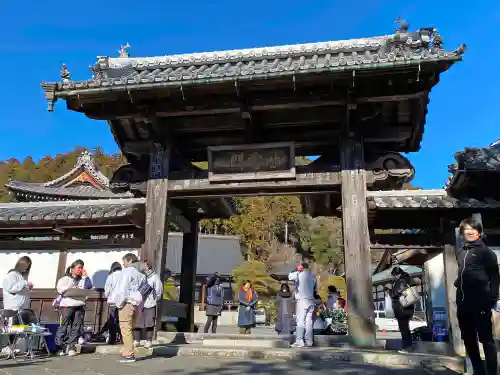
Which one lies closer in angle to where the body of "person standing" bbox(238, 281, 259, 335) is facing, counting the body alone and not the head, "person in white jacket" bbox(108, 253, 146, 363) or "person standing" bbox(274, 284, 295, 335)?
the person in white jacket

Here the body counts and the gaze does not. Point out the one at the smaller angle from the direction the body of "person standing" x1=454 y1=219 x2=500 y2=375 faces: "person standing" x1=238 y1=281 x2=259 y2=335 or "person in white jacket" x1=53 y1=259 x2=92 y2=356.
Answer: the person in white jacket

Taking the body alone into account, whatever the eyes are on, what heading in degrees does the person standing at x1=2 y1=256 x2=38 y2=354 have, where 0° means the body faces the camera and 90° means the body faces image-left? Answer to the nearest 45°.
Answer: approximately 270°

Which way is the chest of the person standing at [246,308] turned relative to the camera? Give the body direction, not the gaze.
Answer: toward the camera

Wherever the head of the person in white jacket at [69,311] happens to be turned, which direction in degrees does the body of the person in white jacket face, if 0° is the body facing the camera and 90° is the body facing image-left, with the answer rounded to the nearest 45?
approximately 315°

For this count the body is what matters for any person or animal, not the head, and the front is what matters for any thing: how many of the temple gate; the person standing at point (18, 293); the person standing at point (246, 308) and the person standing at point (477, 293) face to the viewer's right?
1

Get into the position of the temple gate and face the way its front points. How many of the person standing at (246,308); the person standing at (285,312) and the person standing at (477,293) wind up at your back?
2

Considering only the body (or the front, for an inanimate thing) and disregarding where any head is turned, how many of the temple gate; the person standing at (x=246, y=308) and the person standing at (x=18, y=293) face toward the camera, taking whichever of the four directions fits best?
2

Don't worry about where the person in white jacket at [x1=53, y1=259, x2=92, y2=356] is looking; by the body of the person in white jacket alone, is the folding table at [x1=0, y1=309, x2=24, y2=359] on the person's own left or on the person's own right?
on the person's own right

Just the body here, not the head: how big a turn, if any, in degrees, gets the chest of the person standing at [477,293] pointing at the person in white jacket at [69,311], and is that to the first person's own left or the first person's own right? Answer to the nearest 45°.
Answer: approximately 45° to the first person's own right

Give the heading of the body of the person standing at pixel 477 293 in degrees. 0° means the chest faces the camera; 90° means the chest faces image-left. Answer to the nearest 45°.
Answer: approximately 45°

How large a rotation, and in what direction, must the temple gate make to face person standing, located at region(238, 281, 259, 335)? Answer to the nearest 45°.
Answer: approximately 180°
